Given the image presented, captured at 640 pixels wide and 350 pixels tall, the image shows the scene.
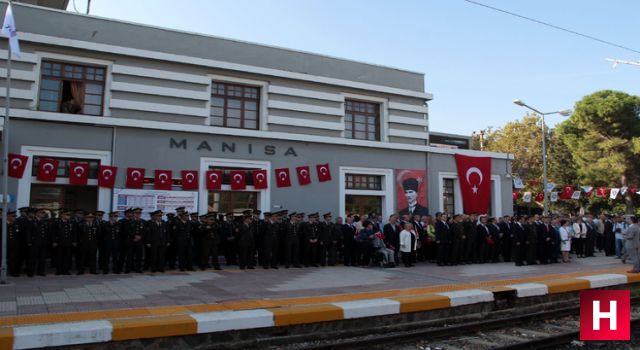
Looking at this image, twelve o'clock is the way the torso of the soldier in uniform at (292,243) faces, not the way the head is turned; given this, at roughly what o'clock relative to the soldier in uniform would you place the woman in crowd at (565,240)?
The woman in crowd is roughly at 10 o'clock from the soldier in uniform.

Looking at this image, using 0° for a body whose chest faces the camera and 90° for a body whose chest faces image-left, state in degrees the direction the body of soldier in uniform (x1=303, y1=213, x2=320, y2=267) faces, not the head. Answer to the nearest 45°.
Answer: approximately 315°

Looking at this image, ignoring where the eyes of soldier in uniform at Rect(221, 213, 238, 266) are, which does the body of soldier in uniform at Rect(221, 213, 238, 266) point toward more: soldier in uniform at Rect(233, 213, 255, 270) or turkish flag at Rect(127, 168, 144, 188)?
the soldier in uniform

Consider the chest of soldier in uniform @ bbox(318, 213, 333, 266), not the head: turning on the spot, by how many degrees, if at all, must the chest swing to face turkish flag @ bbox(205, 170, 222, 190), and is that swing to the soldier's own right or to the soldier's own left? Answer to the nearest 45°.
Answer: approximately 135° to the soldier's own right

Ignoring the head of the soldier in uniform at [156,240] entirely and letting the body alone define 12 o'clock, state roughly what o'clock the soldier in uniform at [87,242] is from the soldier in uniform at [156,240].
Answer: the soldier in uniform at [87,242] is roughly at 3 o'clock from the soldier in uniform at [156,240].

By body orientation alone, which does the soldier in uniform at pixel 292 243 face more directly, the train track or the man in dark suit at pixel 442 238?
the train track

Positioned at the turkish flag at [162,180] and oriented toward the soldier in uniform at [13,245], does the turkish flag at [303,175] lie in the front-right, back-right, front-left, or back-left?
back-left

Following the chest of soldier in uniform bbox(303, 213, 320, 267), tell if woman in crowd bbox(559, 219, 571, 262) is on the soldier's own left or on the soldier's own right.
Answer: on the soldier's own left

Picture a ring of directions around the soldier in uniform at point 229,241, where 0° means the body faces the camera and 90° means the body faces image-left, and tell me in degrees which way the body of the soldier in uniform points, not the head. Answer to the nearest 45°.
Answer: approximately 315°

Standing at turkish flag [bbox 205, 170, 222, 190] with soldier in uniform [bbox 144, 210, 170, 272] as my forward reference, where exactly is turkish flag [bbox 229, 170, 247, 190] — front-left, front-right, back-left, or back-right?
back-left

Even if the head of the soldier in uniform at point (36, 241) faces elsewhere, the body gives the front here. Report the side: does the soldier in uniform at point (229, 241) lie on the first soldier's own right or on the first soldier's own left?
on the first soldier's own left

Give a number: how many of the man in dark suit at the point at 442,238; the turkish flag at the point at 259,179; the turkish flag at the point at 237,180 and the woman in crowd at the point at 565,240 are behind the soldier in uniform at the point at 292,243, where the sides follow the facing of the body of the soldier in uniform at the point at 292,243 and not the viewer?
2

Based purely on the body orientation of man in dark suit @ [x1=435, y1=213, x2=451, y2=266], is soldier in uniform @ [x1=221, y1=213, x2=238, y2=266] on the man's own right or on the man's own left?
on the man's own right
